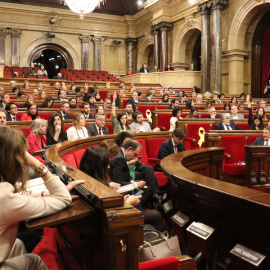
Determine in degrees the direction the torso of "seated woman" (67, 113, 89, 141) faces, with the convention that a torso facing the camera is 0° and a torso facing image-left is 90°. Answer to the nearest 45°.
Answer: approximately 315°

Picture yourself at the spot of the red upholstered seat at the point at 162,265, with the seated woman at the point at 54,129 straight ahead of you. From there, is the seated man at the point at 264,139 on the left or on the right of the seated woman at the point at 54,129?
right

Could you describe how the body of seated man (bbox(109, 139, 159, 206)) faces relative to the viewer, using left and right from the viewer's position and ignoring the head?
facing to the right of the viewer

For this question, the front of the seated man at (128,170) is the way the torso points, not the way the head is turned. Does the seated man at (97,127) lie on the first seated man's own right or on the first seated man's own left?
on the first seated man's own left

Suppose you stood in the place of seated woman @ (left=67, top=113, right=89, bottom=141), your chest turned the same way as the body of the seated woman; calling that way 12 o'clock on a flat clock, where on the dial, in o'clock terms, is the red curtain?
The red curtain is roughly at 9 o'clock from the seated woman.

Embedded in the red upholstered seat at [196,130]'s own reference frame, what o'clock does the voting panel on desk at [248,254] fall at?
The voting panel on desk is roughly at 12 o'clock from the red upholstered seat.

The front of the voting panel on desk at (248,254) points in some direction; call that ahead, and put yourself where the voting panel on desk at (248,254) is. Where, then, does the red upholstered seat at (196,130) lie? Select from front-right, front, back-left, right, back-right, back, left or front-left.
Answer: back-right

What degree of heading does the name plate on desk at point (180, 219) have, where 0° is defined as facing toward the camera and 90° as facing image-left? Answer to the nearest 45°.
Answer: approximately 45°

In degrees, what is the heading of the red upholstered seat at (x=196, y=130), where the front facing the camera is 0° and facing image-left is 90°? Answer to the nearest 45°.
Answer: approximately 0°

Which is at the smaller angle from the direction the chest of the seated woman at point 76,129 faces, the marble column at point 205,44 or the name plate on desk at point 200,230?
the name plate on desk

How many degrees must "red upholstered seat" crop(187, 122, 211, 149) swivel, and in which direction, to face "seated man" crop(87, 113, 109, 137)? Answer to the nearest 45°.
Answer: approximately 45° to its right

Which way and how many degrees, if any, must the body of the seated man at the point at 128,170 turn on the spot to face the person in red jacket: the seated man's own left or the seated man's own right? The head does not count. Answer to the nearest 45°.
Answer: approximately 135° to the seated man's own left

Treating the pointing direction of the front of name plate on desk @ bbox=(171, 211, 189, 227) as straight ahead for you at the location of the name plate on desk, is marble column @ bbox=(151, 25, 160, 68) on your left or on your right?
on your right
